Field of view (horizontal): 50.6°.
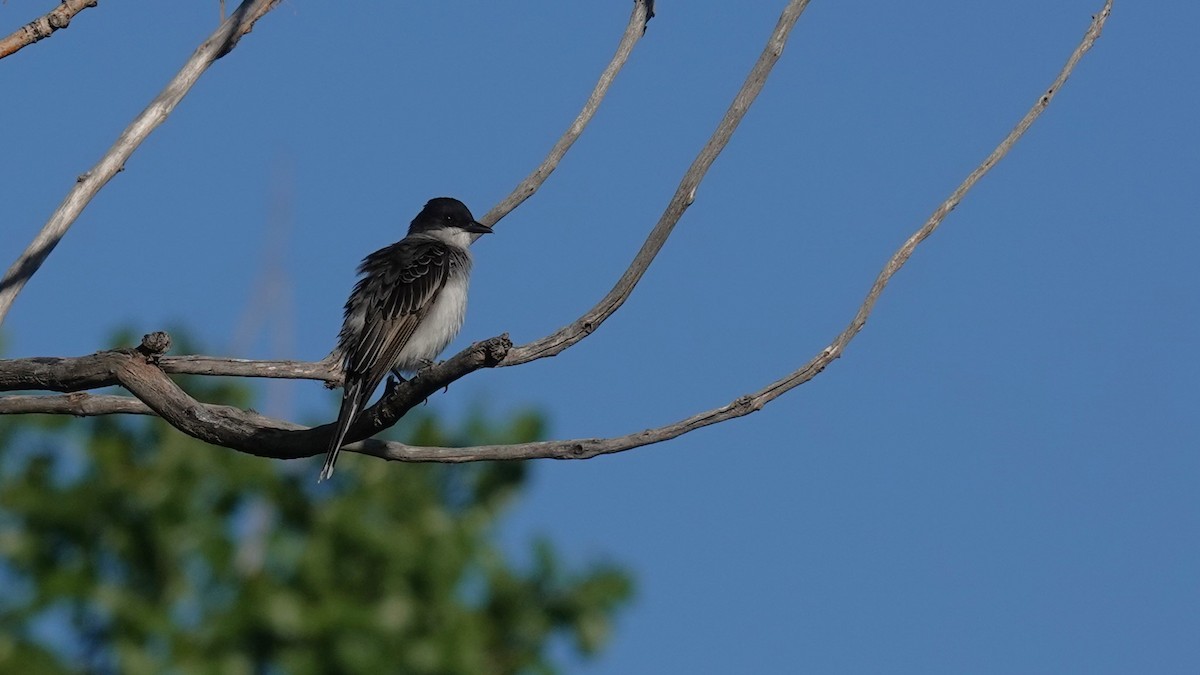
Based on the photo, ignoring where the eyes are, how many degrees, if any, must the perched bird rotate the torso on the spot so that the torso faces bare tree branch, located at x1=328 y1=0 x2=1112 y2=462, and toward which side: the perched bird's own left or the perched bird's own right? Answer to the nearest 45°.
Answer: approximately 45° to the perched bird's own right

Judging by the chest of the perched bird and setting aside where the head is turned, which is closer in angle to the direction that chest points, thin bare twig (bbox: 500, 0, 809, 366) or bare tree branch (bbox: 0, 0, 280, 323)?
the thin bare twig

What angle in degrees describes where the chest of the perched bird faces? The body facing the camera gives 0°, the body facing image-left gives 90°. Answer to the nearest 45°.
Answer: approximately 270°

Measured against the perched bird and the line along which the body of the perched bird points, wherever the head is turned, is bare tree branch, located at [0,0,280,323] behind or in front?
behind
